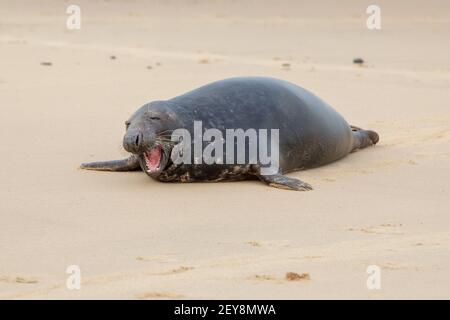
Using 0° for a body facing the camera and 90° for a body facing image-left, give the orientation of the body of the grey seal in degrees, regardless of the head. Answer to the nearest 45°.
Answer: approximately 45°
